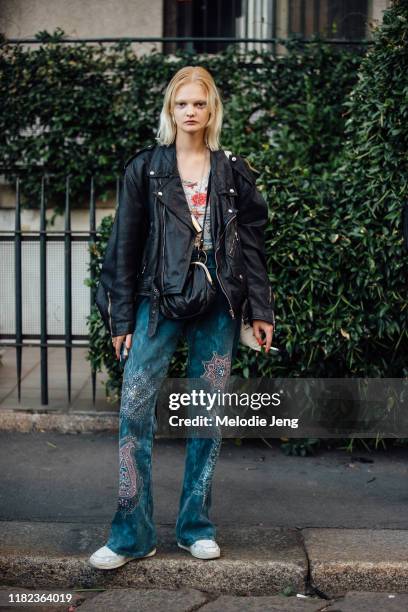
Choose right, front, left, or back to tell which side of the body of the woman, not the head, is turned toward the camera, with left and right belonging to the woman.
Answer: front

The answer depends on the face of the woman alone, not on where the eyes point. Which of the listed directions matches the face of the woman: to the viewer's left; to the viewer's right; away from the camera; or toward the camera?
toward the camera

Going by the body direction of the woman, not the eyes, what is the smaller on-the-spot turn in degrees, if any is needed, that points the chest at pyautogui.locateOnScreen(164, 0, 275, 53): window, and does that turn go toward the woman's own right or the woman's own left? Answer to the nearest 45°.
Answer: approximately 180°

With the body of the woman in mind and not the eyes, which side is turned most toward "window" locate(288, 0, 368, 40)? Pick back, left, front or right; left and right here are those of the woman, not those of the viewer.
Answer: back
